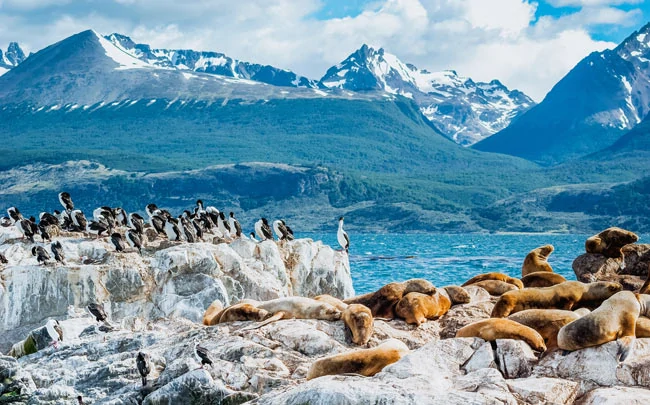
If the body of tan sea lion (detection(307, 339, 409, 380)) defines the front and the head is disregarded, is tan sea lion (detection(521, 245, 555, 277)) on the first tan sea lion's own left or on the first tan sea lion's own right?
on the first tan sea lion's own left

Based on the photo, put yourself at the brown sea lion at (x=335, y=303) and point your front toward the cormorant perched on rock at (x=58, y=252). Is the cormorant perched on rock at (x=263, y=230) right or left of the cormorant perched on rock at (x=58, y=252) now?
right

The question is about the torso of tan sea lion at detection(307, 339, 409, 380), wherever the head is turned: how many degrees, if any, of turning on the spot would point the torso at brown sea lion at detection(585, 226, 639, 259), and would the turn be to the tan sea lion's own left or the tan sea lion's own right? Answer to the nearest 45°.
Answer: approximately 45° to the tan sea lion's own left
